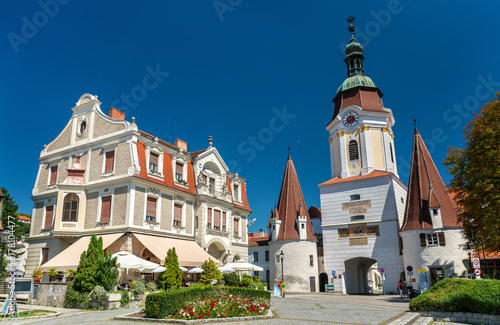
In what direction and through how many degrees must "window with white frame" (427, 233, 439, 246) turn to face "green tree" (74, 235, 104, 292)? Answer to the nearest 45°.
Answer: approximately 45° to its right

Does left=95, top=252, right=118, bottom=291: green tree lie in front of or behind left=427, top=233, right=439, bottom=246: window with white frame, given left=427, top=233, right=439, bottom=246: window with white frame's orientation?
in front

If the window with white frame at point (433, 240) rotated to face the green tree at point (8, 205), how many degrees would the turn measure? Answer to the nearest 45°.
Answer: approximately 90° to its right

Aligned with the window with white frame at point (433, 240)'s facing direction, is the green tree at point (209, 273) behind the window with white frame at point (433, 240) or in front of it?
in front

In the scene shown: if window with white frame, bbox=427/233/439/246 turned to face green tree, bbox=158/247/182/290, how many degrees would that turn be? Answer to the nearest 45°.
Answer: approximately 45° to its right

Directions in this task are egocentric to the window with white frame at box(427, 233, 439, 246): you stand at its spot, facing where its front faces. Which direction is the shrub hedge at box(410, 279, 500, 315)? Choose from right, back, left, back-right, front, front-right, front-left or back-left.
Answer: front

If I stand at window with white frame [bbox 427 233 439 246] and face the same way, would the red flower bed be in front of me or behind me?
in front

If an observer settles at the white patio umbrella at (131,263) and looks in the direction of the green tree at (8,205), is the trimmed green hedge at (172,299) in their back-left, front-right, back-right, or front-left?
back-left

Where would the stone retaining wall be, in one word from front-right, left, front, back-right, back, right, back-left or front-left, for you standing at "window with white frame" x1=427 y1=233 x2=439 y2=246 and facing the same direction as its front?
front-right

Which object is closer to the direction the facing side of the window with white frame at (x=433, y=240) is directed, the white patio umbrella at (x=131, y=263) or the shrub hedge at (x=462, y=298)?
the shrub hedge

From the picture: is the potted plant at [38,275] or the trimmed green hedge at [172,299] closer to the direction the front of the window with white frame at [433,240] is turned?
the trimmed green hedge

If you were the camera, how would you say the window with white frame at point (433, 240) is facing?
facing the viewer

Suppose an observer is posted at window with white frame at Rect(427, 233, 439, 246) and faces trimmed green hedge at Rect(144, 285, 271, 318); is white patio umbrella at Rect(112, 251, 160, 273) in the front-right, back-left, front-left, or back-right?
front-right

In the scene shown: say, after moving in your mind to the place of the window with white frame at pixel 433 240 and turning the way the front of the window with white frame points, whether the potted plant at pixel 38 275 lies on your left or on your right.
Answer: on your right
